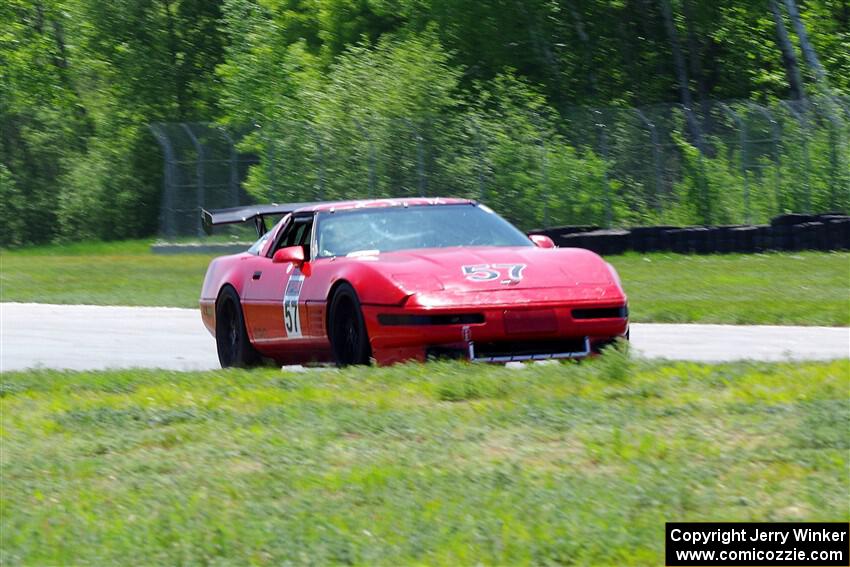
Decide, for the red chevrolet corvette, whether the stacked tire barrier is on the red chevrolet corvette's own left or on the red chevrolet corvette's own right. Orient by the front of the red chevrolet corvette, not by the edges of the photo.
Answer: on the red chevrolet corvette's own left

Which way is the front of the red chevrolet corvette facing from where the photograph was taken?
facing the viewer and to the right of the viewer

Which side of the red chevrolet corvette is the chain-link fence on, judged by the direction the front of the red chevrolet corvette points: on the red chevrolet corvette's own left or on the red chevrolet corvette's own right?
on the red chevrolet corvette's own left
